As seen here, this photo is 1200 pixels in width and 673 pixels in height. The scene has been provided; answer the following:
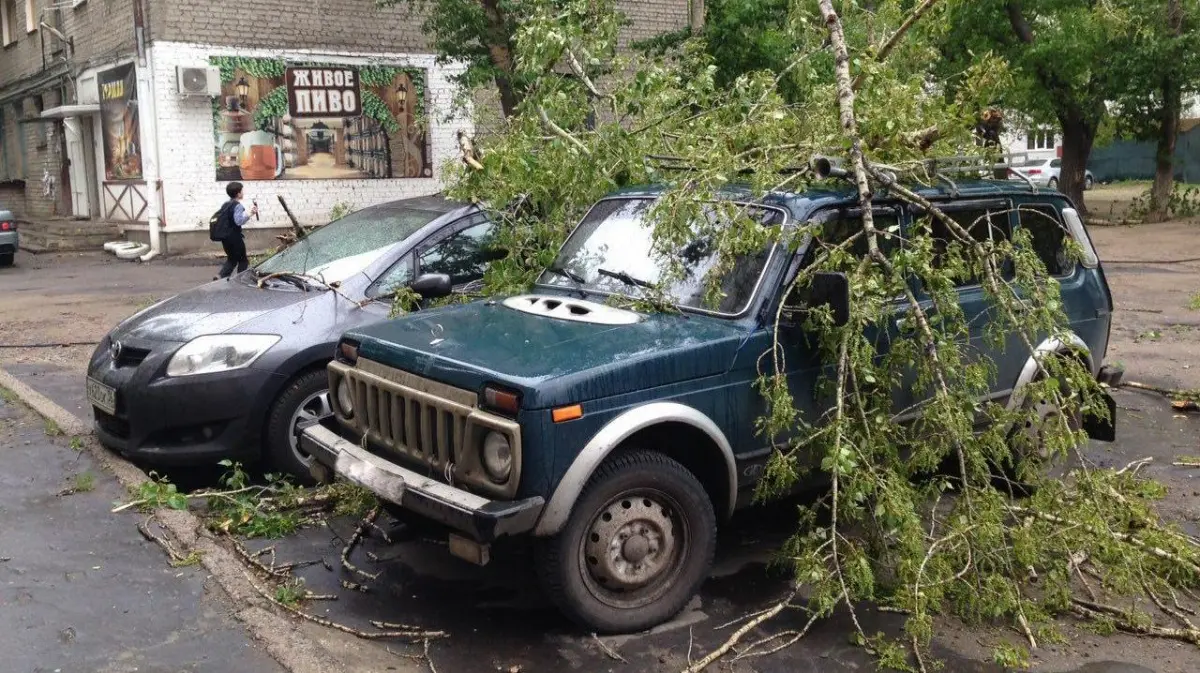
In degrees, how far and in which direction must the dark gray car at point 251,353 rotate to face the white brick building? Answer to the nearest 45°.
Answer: approximately 135° to its right

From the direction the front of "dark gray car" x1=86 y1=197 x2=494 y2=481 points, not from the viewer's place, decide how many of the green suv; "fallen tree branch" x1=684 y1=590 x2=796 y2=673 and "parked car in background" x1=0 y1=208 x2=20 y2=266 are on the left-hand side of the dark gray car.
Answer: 2

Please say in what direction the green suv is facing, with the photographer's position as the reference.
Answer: facing the viewer and to the left of the viewer

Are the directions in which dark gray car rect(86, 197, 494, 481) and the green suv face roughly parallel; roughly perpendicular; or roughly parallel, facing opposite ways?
roughly parallel

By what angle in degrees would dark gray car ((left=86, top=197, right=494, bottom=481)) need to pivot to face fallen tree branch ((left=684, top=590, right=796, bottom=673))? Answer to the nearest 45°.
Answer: approximately 90° to its left

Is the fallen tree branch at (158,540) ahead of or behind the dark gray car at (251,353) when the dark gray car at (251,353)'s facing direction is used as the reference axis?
ahead

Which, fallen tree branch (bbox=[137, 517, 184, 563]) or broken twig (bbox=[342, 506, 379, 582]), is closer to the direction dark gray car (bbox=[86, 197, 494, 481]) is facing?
the fallen tree branch

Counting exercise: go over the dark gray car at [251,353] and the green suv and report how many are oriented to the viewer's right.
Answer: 0

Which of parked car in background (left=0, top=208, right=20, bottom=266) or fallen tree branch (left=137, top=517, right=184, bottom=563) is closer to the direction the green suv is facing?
the fallen tree branch

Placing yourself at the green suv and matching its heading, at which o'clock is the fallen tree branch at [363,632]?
The fallen tree branch is roughly at 1 o'clock from the green suv.

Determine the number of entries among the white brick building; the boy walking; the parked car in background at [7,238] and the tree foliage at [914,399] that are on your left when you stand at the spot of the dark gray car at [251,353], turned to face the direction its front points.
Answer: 1

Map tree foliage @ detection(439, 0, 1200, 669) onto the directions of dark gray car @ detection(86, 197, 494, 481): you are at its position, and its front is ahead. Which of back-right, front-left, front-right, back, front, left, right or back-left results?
left

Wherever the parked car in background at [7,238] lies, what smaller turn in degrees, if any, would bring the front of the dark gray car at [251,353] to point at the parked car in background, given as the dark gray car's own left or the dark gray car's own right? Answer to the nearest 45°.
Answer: approximately 135° to the dark gray car's own right

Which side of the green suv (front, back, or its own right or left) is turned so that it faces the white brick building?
right

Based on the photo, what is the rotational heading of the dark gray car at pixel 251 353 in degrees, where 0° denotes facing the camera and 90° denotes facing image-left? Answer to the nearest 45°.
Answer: approximately 45°

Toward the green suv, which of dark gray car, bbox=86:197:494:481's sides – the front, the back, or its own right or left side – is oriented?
left

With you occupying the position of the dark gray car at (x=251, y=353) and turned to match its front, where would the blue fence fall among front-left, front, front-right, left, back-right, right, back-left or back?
back

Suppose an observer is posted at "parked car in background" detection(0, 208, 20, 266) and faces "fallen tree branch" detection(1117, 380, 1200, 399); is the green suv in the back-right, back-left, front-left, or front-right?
front-right
